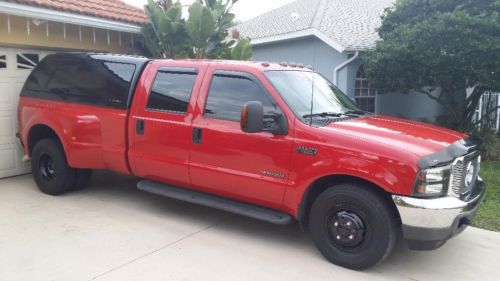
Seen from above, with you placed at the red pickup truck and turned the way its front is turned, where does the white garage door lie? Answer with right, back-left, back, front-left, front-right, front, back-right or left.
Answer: back

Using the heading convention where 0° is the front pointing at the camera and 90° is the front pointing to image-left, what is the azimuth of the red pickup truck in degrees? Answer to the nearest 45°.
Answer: approximately 315°
